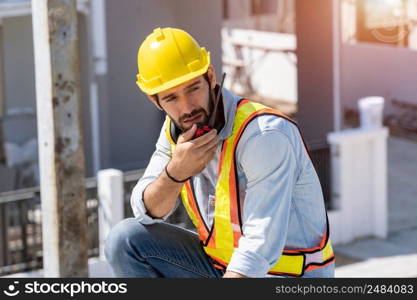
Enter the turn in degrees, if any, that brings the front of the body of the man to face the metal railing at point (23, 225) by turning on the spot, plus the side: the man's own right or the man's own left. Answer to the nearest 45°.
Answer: approximately 135° to the man's own right

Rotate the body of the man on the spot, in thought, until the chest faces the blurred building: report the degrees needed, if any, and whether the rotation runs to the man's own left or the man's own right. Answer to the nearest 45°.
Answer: approximately 135° to the man's own right

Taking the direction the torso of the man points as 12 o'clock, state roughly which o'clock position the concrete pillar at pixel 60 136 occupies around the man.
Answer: The concrete pillar is roughly at 2 o'clock from the man.

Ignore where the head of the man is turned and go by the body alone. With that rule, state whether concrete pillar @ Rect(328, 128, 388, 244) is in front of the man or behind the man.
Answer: behind

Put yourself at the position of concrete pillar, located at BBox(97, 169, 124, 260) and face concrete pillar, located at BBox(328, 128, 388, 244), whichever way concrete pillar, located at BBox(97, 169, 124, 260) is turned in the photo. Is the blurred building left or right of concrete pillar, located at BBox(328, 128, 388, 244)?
left

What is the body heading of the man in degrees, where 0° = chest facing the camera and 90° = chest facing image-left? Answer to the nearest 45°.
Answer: approximately 45°
